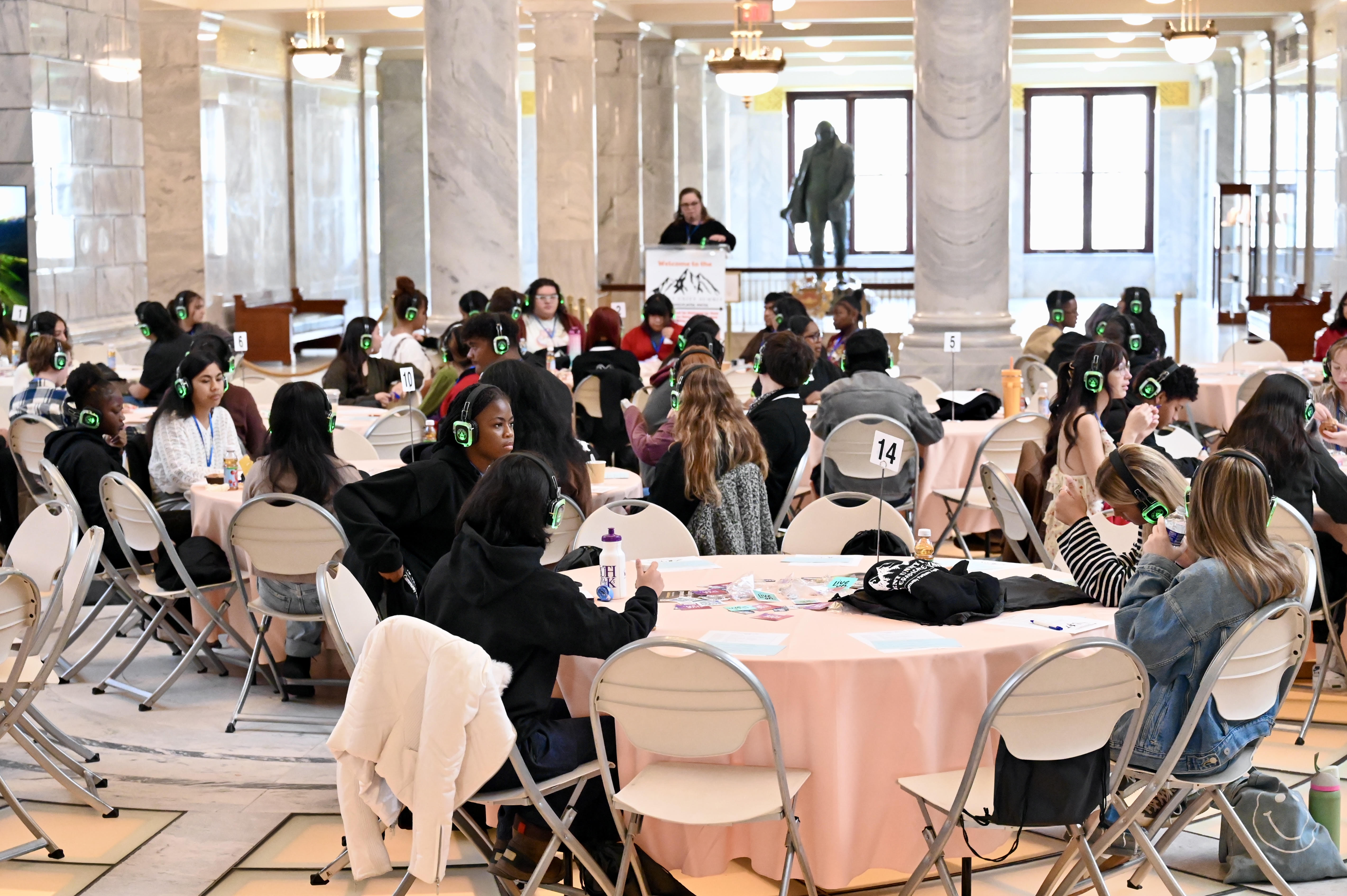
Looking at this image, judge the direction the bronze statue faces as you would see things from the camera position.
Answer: facing the viewer

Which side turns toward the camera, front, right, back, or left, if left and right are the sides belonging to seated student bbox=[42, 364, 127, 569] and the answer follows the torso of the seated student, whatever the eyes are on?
right

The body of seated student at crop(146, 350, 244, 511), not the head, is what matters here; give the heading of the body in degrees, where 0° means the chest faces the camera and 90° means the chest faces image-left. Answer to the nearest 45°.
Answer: approximately 315°

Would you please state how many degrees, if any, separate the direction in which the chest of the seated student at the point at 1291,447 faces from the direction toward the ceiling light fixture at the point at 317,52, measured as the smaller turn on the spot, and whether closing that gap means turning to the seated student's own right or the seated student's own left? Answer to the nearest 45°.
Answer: approximately 90° to the seated student's own left

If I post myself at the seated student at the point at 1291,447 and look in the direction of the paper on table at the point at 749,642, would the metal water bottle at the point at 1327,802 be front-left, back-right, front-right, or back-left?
front-left

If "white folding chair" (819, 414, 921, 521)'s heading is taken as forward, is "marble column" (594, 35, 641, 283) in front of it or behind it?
in front

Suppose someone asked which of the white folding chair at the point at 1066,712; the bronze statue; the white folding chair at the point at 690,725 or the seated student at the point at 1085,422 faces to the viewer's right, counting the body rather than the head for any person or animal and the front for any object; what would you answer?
the seated student

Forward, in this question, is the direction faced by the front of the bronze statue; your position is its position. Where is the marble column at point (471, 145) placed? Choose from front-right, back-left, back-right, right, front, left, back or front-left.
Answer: front

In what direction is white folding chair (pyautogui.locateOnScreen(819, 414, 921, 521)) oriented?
away from the camera

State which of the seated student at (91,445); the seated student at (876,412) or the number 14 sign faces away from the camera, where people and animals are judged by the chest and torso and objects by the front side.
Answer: the seated student at (876,412)

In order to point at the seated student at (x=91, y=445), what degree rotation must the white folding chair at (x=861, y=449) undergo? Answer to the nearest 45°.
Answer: approximately 90° to its left

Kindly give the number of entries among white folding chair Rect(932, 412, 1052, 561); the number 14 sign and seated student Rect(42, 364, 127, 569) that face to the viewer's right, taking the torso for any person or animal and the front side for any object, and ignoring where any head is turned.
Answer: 1
